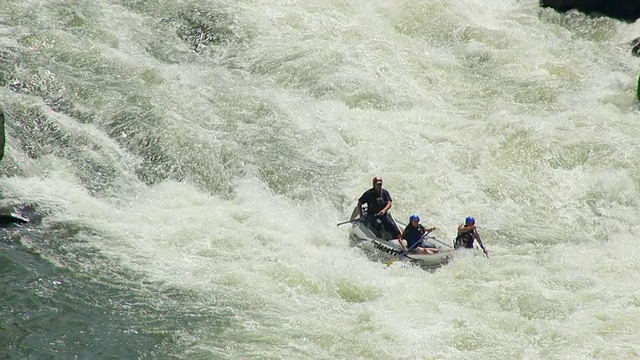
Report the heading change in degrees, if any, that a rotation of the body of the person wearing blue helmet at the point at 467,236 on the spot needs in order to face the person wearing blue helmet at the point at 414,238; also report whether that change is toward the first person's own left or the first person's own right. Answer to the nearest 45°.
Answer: approximately 135° to the first person's own right

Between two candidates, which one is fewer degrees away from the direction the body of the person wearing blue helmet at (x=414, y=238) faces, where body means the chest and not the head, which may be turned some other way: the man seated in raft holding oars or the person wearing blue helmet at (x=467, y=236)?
the person wearing blue helmet

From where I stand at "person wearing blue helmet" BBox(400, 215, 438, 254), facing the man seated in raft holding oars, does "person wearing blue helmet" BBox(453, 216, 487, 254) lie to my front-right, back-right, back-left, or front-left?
back-right

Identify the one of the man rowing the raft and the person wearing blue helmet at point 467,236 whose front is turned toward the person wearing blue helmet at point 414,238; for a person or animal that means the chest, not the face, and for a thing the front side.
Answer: the man rowing the raft

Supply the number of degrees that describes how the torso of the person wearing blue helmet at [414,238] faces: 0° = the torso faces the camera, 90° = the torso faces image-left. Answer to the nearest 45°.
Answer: approximately 315°

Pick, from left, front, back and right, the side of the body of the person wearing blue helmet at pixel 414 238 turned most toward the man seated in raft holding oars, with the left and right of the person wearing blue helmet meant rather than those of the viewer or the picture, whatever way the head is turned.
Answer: back
